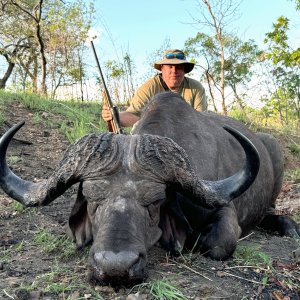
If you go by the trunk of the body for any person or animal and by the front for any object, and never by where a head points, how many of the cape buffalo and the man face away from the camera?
0

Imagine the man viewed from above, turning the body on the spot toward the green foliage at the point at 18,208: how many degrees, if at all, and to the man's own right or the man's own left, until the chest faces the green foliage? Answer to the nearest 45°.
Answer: approximately 45° to the man's own right

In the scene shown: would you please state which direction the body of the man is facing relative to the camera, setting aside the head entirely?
toward the camera

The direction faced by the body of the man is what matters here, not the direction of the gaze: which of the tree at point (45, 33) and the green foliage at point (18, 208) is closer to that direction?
the green foliage

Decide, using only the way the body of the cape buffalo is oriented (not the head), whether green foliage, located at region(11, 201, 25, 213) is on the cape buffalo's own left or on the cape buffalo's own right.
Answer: on the cape buffalo's own right

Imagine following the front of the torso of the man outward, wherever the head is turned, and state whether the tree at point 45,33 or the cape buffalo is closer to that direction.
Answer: the cape buffalo

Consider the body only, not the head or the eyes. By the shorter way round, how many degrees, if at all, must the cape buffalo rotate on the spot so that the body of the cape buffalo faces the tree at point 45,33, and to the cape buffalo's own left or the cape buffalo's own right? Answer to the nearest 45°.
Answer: approximately 135° to the cape buffalo's own right

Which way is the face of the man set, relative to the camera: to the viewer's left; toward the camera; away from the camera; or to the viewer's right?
toward the camera

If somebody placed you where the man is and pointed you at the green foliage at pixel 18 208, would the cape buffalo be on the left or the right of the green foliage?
left

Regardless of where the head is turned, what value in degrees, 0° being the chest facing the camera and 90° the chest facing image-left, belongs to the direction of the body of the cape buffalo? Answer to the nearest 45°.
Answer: approximately 45°

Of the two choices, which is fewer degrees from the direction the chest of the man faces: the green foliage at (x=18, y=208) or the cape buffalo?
the cape buffalo

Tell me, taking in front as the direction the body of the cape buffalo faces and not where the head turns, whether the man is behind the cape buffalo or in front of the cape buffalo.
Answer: behind

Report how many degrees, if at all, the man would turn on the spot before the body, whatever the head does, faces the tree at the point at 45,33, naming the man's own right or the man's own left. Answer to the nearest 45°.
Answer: approximately 180°
